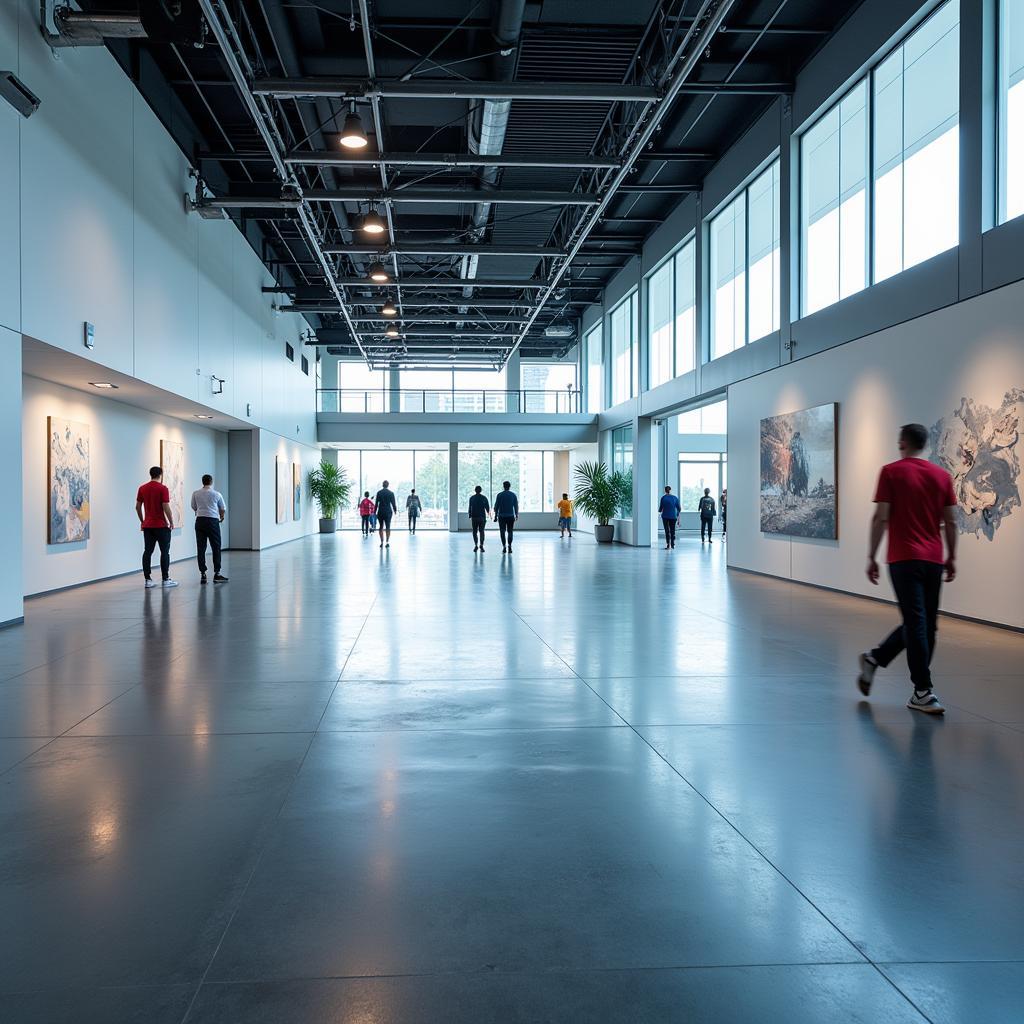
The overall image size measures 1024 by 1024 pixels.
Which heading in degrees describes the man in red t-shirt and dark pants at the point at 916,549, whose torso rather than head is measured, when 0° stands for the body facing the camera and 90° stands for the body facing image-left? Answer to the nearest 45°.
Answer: approximately 225°

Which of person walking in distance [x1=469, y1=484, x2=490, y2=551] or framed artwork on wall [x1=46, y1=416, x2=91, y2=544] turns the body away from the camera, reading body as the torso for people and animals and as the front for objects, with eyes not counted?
the person walking in distance

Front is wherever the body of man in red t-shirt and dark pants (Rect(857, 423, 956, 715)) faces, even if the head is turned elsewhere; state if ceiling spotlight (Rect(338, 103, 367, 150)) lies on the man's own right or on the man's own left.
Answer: on the man's own left

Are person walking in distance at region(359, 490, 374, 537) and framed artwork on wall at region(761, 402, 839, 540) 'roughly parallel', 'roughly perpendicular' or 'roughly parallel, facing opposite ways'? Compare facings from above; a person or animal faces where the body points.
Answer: roughly perpendicular

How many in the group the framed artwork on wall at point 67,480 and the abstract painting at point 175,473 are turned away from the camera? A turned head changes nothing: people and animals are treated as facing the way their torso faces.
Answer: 0

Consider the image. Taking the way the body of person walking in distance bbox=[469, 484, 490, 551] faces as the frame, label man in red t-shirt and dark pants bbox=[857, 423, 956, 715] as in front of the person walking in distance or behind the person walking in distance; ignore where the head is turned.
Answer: behind

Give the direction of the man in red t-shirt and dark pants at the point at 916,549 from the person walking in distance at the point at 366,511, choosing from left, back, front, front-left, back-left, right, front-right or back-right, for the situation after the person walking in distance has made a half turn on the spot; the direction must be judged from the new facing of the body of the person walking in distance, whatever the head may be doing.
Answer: front

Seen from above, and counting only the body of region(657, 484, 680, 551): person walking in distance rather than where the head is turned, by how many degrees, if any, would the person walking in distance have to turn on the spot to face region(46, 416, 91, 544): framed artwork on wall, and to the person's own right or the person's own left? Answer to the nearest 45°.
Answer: approximately 135° to the person's own left

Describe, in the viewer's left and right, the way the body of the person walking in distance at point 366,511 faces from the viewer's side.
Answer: facing away from the viewer

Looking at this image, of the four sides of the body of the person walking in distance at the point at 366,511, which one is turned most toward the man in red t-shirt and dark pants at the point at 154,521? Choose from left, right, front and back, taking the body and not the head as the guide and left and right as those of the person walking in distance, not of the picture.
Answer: back

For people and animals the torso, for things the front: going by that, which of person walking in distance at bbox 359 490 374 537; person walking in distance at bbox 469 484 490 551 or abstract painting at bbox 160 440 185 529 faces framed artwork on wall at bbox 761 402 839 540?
the abstract painting

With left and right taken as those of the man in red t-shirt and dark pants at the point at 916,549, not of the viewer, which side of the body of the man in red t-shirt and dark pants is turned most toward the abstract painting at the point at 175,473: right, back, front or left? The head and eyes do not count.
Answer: left

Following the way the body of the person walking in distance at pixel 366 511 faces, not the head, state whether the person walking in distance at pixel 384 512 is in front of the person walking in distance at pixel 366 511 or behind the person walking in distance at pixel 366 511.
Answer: behind

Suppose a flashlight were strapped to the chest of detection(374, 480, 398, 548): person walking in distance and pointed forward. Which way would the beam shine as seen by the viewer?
away from the camera

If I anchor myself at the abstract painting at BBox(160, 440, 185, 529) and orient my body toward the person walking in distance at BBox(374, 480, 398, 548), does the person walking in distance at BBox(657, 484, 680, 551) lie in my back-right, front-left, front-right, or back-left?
front-right

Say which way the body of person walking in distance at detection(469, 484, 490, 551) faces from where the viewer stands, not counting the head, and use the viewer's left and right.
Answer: facing away from the viewer

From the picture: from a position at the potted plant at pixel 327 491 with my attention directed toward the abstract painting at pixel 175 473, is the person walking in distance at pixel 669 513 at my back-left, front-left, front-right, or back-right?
front-left
